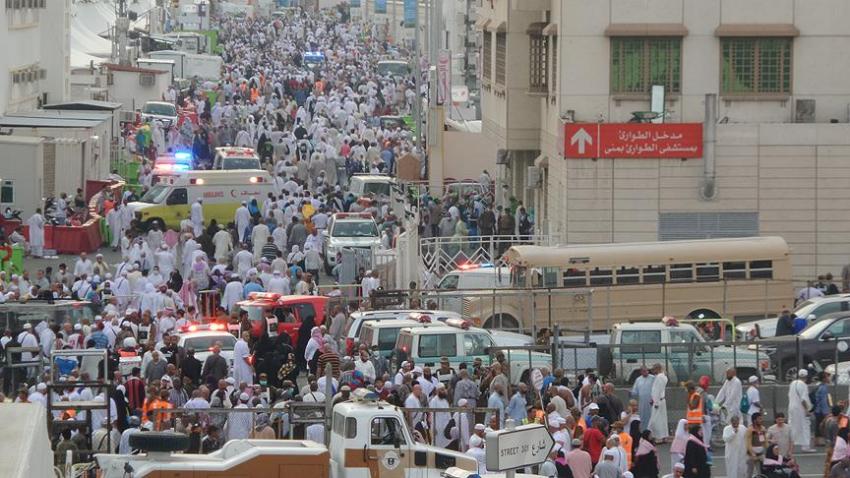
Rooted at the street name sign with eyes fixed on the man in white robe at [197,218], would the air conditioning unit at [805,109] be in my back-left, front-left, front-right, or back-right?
front-right

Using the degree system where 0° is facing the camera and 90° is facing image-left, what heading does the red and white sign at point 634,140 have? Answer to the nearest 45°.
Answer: approximately 0°

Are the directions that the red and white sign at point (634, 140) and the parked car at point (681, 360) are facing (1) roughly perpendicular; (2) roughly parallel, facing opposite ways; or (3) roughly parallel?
roughly perpendicular

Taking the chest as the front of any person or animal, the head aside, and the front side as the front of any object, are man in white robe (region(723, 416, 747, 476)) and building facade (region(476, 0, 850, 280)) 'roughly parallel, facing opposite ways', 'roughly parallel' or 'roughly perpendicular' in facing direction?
roughly parallel

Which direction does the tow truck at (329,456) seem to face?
to the viewer's right

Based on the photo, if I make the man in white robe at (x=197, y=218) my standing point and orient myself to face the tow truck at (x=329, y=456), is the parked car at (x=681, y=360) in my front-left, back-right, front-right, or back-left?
front-left

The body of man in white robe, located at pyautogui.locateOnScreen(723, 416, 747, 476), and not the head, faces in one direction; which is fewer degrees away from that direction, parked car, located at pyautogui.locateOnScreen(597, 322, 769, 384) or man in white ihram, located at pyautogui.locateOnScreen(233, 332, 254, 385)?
the man in white ihram

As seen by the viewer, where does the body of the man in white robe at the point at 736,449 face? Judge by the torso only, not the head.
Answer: toward the camera
